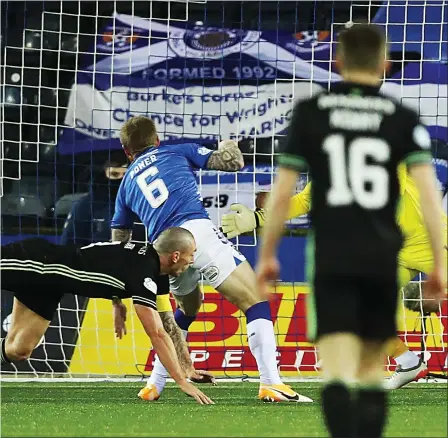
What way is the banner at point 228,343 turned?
toward the camera

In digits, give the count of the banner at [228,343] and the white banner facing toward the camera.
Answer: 2

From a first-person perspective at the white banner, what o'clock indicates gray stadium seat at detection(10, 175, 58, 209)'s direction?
The gray stadium seat is roughly at 3 o'clock from the white banner.

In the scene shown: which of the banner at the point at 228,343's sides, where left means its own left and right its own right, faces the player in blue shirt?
front

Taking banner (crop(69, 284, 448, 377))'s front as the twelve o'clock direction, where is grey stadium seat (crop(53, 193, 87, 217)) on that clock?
The grey stadium seat is roughly at 4 o'clock from the banner.

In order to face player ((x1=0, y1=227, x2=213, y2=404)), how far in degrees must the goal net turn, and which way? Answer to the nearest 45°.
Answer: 0° — it already faces them

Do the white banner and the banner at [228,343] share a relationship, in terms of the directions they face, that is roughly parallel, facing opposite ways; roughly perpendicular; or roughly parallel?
roughly parallel

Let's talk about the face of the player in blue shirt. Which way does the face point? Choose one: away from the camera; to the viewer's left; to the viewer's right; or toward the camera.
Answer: away from the camera

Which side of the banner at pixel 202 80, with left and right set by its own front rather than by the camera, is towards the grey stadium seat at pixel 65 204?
right

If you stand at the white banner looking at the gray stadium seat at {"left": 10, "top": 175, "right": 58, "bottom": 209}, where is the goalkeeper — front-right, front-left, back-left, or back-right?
back-left

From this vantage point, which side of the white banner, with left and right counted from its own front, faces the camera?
front

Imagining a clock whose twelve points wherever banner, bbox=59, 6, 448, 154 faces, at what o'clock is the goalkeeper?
The goalkeeper is roughly at 11 o'clock from the banner.

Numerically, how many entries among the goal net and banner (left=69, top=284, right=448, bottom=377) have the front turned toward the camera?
2

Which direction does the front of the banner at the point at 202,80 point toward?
toward the camera
